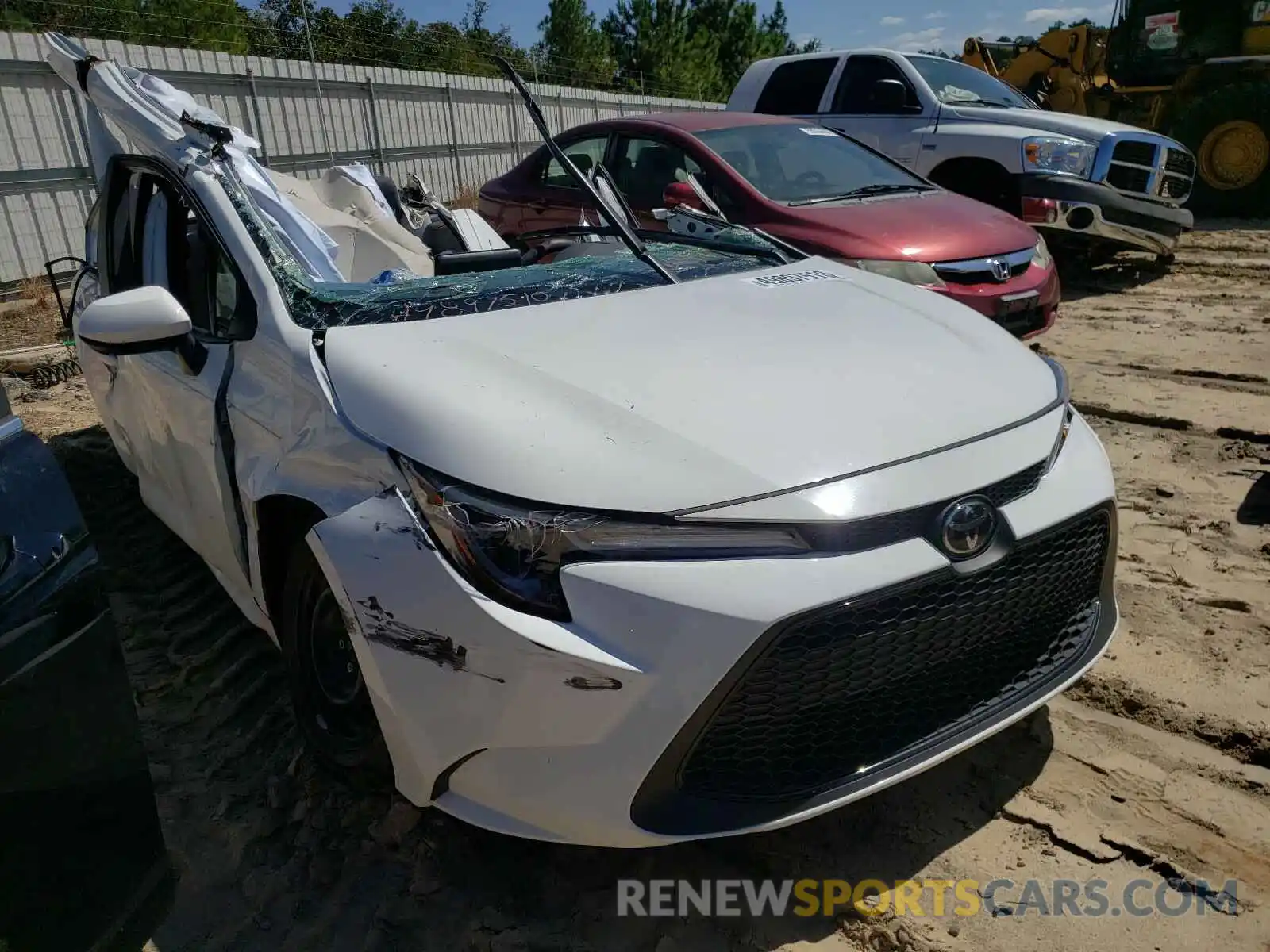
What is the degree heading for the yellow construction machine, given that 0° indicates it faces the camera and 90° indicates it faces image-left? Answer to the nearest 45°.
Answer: approximately 90°

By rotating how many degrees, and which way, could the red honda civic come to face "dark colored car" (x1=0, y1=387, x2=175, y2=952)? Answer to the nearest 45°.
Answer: approximately 45° to its right

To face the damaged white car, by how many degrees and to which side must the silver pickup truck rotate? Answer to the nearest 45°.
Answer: approximately 45° to its right

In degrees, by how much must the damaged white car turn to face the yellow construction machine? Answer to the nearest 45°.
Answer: approximately 90° to its left

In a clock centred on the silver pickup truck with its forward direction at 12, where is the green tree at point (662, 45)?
The green tree is roughly at 7 o'clock from the silver pickup truck.

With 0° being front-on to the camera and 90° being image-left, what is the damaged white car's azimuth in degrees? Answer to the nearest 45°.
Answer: approximately 315°

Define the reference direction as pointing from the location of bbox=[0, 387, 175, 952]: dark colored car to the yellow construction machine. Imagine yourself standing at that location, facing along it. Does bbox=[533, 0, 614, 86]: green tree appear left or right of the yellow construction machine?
left

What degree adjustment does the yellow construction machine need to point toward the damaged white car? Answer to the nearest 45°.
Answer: approximately 90° to its left

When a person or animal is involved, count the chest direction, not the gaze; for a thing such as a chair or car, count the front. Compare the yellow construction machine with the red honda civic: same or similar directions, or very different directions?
very different directions
